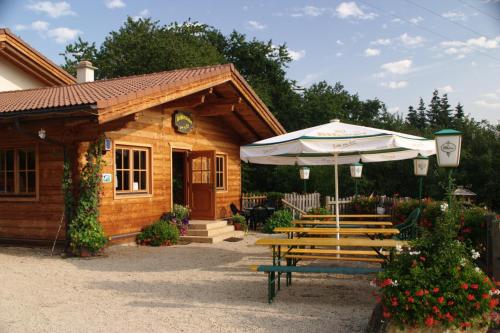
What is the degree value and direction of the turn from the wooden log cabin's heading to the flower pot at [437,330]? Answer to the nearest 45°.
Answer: approximately 45° to its right

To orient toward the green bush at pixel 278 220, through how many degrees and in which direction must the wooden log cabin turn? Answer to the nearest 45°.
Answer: approximately 90° to its left

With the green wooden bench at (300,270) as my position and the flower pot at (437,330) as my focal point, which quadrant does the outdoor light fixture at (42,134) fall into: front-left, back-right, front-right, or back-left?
back-right

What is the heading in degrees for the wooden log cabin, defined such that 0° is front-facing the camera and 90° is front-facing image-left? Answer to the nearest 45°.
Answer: approximately 315°
